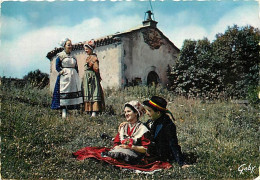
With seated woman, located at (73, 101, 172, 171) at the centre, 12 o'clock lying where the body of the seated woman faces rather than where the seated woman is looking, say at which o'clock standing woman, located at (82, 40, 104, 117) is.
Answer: The standing woman is roughly at 4 o'clock from the seated woman.

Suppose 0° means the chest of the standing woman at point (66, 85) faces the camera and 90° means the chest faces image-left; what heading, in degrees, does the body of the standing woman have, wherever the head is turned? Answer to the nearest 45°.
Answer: approximately 315°

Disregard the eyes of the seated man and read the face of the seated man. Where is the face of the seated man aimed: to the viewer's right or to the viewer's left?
to the viewer's left

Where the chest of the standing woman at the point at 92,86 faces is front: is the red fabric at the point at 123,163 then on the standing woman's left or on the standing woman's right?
on the standing woman's left

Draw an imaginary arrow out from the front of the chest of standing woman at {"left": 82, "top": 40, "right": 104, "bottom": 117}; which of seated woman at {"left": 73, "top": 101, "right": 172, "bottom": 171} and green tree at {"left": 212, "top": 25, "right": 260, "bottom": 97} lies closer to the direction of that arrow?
the seated woman

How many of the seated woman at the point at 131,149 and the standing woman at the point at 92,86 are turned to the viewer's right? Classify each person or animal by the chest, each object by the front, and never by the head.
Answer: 0

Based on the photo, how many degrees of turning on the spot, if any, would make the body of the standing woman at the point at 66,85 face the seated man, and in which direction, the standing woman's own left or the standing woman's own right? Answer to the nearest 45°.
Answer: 0° — they already face them

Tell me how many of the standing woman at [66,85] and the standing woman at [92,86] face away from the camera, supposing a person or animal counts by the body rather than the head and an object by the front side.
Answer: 0

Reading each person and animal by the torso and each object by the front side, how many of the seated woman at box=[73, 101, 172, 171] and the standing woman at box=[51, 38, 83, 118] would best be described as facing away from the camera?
0

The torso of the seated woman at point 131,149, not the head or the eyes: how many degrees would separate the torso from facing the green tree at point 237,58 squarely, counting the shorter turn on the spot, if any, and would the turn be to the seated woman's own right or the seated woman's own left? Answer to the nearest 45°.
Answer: approximately 180°
